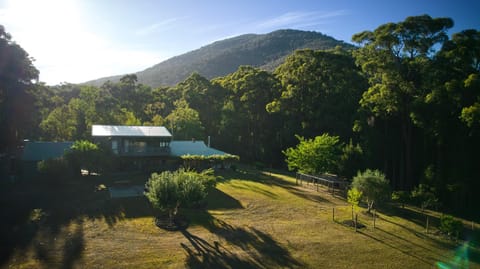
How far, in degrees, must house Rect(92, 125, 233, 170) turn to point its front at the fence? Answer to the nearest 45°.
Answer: approximately 45° to its left

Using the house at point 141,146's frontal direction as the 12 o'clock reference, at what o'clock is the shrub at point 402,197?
The shrub is roughly at 10 o'clock from the house.

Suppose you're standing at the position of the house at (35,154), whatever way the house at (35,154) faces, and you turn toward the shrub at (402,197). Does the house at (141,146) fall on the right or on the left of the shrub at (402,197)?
left

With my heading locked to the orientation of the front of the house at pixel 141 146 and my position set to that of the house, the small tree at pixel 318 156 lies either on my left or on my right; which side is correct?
on my left

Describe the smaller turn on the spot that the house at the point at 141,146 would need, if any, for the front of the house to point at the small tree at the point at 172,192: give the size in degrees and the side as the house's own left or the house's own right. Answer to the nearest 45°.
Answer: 0° — it already faces it

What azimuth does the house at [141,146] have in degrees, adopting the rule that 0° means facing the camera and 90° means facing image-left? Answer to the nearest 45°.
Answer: approximately 0°

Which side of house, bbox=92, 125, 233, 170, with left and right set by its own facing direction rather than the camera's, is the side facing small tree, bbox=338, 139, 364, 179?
left

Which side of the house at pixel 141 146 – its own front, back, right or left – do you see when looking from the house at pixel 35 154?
right
